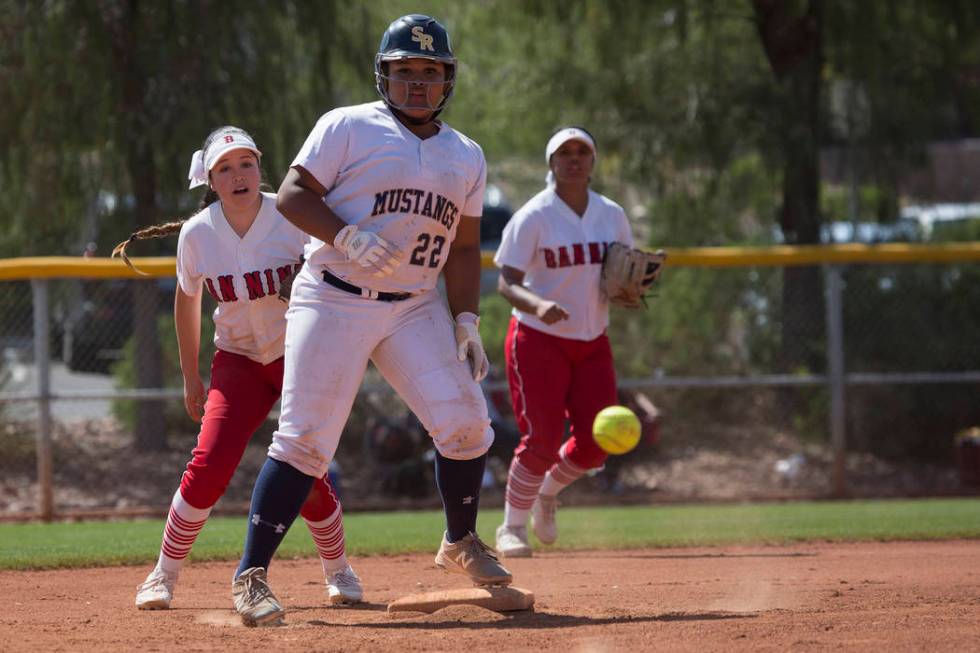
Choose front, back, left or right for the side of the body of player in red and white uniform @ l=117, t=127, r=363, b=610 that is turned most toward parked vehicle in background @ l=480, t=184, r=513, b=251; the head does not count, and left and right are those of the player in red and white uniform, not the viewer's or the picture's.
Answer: back

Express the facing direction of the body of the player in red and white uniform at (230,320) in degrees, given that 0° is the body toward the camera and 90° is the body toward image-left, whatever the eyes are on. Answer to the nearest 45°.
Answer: approximately 0°

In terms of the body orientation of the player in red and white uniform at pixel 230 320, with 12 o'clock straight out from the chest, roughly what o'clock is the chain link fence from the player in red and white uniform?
The chain link fence is roughly at 7 o'clock from the player in red and white uniform.

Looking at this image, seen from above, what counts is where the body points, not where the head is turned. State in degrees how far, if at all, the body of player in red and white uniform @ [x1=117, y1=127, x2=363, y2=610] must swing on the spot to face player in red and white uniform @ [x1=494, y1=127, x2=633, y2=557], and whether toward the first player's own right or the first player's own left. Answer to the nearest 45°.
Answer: approximately 135° to the first player's own left

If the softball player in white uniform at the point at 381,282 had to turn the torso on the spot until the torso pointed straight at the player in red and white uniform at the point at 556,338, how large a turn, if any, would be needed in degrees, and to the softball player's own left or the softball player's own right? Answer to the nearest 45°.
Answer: approximately 180°

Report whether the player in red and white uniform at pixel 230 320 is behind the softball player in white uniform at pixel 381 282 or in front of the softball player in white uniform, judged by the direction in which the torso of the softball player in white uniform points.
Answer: behind

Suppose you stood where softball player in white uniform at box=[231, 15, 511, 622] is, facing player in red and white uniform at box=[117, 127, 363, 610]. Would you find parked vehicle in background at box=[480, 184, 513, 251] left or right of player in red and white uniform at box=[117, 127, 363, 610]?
right

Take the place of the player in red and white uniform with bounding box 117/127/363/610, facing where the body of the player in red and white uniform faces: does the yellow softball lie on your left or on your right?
on your left

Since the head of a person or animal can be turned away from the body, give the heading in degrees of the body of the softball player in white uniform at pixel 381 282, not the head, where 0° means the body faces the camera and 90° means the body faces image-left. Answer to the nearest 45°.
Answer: approximately 0°

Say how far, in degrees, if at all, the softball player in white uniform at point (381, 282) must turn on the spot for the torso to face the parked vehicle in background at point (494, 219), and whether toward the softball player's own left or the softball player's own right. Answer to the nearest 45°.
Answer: approximately 180°

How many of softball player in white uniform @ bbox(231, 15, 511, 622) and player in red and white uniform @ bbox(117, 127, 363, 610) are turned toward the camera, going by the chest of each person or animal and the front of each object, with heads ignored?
2

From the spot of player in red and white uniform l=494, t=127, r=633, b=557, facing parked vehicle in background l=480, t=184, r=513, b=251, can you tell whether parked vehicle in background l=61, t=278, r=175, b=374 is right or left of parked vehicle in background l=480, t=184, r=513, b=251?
left
